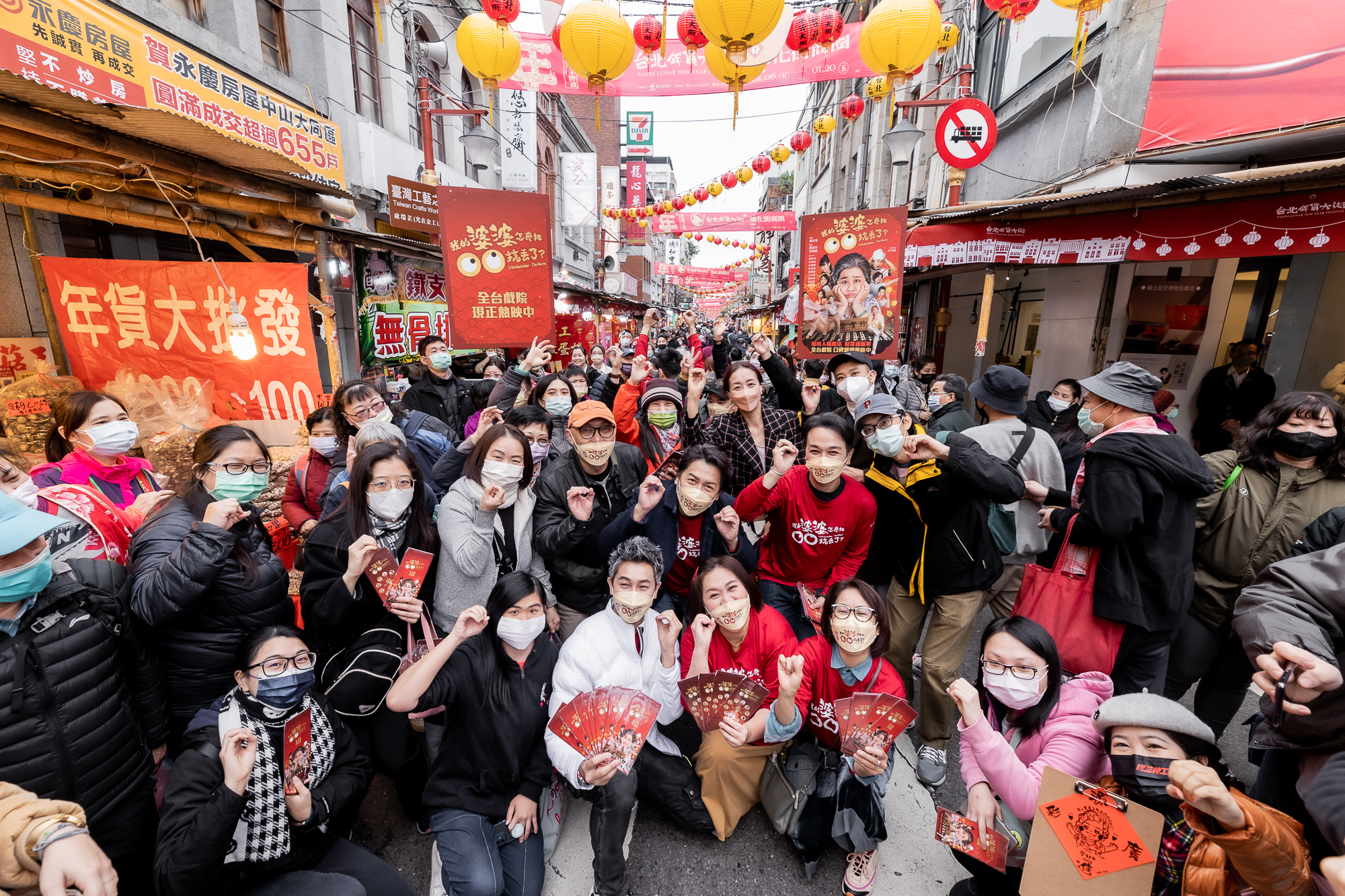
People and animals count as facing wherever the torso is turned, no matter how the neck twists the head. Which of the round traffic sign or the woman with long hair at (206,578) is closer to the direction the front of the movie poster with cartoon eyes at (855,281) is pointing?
the woman with long hair

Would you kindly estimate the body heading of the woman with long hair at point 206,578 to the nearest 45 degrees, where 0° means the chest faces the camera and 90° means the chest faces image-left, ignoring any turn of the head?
approximately 315°

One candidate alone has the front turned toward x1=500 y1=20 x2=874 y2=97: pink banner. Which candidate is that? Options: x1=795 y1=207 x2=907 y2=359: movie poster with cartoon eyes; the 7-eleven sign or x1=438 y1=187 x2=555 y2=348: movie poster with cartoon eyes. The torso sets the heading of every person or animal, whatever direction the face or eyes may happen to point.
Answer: the 7-eleven sign

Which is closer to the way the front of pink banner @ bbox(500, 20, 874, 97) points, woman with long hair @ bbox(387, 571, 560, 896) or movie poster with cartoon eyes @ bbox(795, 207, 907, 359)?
the woman with long hair

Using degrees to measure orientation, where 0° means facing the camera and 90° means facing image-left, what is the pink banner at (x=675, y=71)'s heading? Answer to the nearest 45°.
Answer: approximately 0°

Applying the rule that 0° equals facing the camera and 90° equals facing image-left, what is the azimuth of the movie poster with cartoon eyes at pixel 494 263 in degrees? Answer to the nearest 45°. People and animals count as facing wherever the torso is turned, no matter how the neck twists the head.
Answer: approximately 0°

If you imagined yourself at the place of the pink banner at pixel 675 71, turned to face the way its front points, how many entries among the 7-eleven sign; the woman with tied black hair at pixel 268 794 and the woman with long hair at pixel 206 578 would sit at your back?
1

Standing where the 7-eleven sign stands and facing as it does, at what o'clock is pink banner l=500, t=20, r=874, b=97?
The pink banner is roughly at 12 o'clock from the 7-eleven sign.
